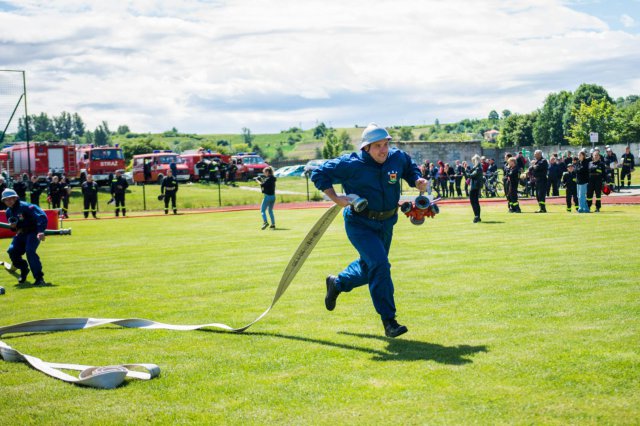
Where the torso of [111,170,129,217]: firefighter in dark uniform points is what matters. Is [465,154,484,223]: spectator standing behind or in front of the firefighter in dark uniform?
in front

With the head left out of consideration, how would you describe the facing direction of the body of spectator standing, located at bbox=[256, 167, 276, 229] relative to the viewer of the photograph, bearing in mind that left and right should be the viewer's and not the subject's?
facing the viewer and to the left of the viewer

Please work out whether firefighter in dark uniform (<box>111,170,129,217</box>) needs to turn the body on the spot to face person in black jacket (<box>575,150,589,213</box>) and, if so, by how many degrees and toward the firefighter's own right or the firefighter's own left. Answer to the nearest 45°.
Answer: approximately 45° to the firefighter's own left

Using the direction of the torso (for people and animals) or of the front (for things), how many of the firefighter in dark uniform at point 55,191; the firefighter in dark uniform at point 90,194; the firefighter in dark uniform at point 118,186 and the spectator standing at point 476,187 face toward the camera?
3

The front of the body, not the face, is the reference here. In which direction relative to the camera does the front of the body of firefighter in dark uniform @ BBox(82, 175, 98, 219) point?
toward the camera

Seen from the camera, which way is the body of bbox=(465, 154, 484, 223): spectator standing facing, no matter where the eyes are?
to the viewer's left

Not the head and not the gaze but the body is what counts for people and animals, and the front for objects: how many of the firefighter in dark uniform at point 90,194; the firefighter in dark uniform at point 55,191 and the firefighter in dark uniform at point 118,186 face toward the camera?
3

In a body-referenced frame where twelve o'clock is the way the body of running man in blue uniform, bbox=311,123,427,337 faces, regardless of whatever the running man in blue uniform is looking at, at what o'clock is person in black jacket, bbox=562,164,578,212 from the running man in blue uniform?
The person in black jacket is roughly at 8 o'clock from the running man in blue uniform.

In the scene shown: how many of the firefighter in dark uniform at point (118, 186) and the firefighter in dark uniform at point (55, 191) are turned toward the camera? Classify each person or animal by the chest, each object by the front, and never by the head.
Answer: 2

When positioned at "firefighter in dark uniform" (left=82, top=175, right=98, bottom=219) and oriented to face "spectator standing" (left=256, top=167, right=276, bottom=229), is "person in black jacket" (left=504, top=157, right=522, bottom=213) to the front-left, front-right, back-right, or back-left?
front-left

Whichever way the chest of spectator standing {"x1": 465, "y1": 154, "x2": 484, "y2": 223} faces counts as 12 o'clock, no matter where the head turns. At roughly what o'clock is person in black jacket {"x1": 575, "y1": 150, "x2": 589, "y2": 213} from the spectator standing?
The person in black jacket is roughly at 5 o'clock from the spectator standing.
